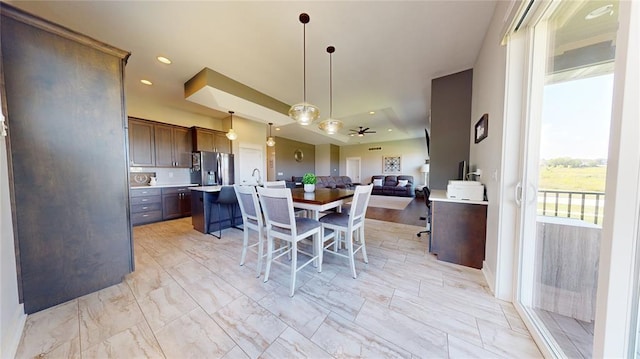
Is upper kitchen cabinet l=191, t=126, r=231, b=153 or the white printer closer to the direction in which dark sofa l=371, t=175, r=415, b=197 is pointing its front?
the white printer

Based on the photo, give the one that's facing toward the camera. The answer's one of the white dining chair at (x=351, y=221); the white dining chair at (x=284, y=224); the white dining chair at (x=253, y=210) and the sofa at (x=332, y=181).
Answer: the sofa

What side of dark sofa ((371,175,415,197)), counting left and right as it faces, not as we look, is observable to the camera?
front

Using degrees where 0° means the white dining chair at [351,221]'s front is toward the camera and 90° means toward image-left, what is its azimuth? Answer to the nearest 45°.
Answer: approximately 135°

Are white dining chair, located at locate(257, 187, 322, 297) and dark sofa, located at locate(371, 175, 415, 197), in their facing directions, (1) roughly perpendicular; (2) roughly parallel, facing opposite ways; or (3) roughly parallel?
roughly parallel, facing opposite ways

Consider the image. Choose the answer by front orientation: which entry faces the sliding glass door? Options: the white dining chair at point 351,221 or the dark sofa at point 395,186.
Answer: the dark sofa

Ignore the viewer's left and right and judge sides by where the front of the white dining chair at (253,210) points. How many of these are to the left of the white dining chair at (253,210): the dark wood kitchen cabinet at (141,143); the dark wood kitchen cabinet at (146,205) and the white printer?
2

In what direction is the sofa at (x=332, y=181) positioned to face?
toward the camera

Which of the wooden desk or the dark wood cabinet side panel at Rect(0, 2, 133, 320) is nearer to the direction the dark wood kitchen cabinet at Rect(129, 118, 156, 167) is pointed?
the wooden desk

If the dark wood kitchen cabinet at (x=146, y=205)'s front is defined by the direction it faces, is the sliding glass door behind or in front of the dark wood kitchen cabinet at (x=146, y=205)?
in front

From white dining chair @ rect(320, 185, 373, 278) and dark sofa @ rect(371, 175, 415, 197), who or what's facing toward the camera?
the dark sofa

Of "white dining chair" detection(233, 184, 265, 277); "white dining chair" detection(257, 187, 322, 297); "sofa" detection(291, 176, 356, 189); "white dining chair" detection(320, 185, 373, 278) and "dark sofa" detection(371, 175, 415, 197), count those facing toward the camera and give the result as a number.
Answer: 2

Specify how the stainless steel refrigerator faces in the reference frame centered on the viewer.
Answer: facing the viewer and to the right of the viewer

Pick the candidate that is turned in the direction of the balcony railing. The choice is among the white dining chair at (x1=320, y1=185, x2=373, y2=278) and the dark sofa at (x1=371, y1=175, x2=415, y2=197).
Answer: the dark sofa
